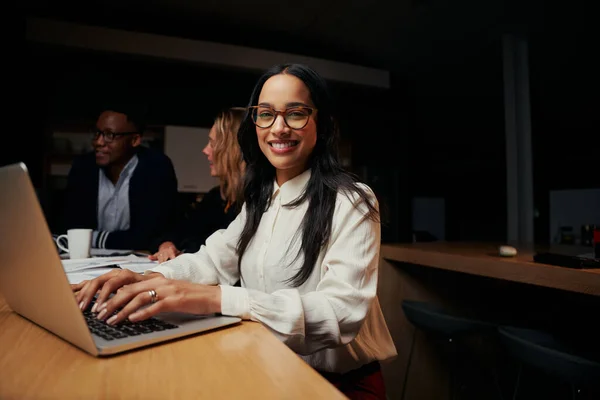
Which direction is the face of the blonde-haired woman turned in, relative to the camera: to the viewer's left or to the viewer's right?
to the viewer's left

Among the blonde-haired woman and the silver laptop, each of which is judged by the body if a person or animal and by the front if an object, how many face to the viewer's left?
1

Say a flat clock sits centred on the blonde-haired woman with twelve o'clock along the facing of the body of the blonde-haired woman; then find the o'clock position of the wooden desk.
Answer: The wooden desk is roughly at 9 o'clock from the blonde-haired woman.

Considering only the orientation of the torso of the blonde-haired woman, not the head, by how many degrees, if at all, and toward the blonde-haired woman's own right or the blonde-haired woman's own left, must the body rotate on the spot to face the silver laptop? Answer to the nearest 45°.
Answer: approximately 90° to the blonde-haired woman's own left

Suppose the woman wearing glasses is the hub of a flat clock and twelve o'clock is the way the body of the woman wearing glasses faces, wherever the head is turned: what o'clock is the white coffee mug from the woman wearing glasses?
The white coffee mug is roughly at 3 o'clock from the woman wearing glasses.

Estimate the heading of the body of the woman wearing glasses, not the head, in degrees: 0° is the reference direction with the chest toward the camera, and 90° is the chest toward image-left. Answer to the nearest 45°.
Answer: approximately 45°

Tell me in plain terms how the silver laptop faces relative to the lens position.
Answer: facing away from the viewer and to the right of the viewer

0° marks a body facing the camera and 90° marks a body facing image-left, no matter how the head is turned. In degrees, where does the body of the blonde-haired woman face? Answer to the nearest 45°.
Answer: approximately 90°
